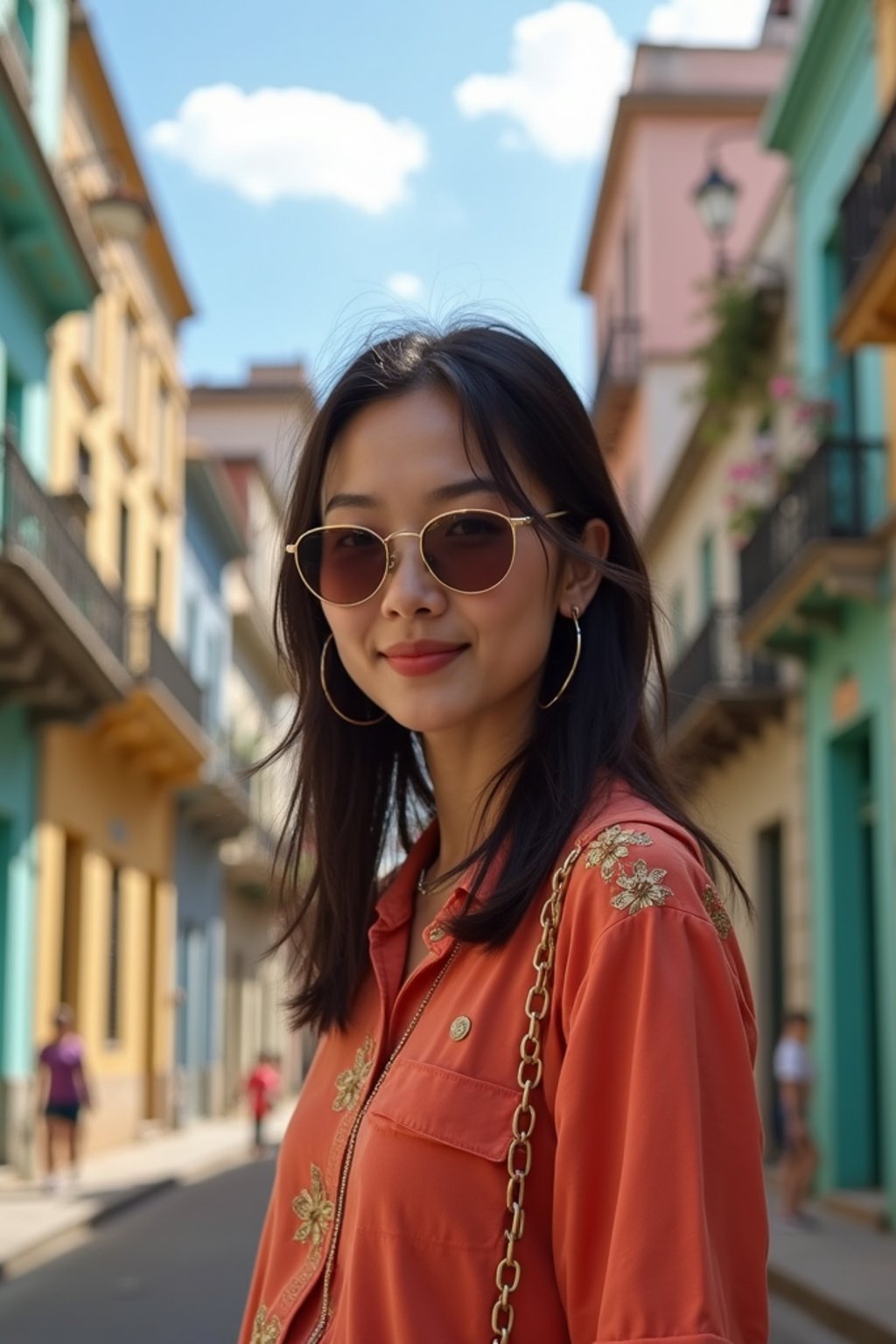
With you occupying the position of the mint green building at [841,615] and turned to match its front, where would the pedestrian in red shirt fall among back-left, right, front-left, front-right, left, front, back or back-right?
front-right

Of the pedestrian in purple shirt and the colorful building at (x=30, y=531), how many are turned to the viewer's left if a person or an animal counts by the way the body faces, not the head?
0

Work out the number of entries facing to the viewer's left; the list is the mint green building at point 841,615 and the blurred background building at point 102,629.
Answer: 1

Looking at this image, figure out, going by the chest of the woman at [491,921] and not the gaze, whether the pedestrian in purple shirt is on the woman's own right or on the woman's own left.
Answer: on the woman's own right

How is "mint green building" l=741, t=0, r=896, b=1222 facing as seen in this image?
to the viewer's left

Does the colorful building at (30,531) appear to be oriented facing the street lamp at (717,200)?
yes

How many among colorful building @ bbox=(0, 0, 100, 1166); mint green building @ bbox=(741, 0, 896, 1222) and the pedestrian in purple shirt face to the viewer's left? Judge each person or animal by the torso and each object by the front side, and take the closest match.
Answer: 1

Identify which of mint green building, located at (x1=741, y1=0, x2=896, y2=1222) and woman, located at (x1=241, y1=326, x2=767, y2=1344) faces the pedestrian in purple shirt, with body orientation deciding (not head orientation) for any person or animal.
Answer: the mint green building

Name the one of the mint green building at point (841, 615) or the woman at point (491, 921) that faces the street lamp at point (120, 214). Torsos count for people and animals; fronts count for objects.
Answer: the mint green building

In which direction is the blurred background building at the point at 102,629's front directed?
to the viewer's right

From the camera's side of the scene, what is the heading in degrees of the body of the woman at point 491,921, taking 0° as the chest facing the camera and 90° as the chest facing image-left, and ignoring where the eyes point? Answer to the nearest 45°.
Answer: approximately 45°
